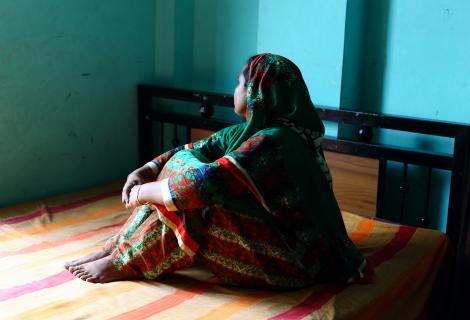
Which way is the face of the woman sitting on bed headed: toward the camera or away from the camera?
away from the camera

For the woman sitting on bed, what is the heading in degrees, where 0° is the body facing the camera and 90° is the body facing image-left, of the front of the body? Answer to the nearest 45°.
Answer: approximately 90°

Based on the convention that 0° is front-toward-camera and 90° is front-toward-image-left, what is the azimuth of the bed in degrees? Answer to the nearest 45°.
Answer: approximately 45°
